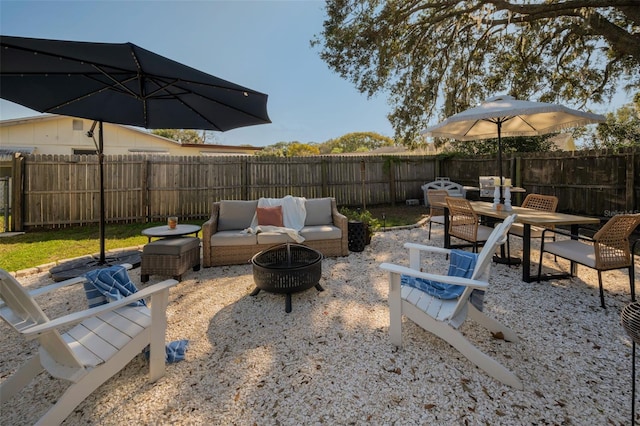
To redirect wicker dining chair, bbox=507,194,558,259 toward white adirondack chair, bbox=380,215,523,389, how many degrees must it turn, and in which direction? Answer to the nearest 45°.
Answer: approximately 45° to its left

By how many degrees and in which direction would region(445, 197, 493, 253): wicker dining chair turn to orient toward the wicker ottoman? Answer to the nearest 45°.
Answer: approximately 180°

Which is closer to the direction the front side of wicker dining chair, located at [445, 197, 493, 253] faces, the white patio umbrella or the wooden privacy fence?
the white patio umbrella

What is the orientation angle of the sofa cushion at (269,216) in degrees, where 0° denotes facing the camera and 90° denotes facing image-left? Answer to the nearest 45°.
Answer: approximately 0°

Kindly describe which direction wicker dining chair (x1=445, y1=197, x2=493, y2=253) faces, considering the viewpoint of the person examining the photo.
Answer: facing away from the viewer and to the right of the viewer

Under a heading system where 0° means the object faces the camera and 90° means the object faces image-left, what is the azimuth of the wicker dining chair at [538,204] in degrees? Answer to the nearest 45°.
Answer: approximately 45°
